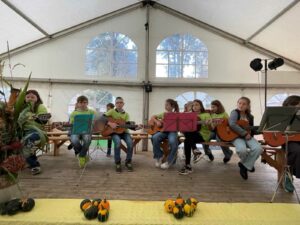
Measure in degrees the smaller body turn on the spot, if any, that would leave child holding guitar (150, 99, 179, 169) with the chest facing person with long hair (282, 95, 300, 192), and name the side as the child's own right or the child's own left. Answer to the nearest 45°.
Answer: approximately 90° to the child's own left

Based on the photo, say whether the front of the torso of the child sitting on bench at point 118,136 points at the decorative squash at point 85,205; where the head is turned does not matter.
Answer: yes

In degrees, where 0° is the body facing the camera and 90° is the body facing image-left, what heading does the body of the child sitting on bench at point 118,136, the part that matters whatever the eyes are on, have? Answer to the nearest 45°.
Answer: approximately 0°

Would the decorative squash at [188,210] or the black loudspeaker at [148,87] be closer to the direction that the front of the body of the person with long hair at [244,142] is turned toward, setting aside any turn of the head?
the decorative squash

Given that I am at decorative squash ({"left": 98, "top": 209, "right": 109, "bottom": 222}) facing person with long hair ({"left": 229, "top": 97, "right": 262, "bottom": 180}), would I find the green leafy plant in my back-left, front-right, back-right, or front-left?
back-left

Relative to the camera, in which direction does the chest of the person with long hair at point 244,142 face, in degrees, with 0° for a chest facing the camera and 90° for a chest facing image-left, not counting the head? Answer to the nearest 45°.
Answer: approximately 0°

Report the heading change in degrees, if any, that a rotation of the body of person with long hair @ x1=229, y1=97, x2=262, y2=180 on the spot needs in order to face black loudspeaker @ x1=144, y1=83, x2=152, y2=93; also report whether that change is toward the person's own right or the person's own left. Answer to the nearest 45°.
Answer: approximately 135° to the person's own right
